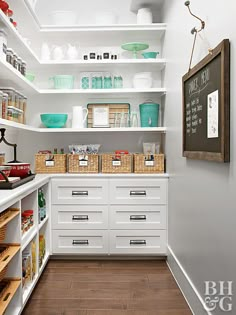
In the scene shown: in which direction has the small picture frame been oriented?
toward the camera

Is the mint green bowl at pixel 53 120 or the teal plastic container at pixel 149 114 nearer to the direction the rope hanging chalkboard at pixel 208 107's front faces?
the mint green bowl

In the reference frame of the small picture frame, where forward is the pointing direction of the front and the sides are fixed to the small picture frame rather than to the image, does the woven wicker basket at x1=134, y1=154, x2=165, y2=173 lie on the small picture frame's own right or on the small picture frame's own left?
on the small picture frame's own left

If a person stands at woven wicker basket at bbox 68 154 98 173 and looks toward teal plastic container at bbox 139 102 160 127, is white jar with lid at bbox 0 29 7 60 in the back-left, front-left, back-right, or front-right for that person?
back-right

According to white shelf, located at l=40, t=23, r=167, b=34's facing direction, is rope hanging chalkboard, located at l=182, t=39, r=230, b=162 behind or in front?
in front

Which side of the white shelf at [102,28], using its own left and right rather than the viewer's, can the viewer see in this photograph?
front

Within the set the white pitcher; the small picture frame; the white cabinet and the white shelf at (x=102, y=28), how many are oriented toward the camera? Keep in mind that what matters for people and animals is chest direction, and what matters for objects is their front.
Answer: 3

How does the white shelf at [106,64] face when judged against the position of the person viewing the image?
facing the viewer

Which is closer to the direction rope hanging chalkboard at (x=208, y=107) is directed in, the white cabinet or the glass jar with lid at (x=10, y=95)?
the glass jar with lid

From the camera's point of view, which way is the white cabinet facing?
toward the camera
